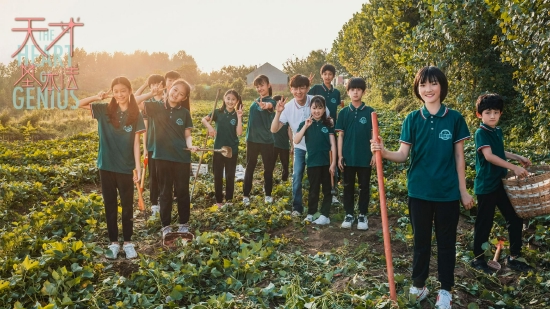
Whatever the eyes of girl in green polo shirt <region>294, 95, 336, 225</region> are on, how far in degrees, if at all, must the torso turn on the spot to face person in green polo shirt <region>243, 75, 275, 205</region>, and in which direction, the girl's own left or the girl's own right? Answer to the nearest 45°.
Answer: approximately 135° to the girl's own right

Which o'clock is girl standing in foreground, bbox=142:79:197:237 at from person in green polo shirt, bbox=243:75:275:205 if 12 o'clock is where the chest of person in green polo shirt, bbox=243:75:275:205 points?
girl standing in foreground, bbox=142:79:197:237 is roughly at 1 o'clock from person in green polo shirt, bbox=243:75:275:205.

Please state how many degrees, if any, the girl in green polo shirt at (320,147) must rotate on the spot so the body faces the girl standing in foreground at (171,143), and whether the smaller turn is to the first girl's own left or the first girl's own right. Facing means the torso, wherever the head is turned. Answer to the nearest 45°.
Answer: approximately 90° to the first girl's own right

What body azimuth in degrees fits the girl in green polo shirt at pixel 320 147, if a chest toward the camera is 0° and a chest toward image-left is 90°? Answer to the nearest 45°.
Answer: approximately 0°
